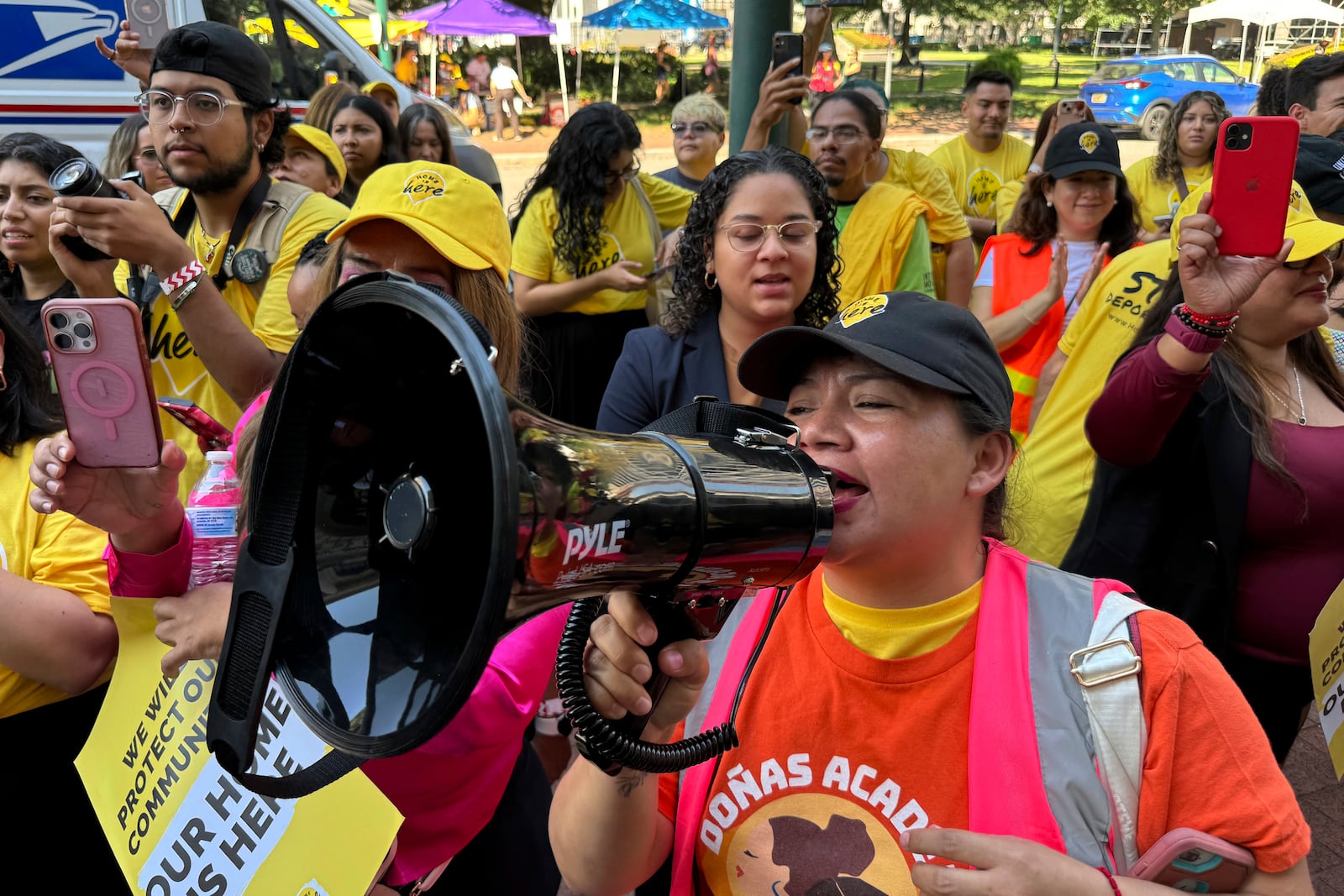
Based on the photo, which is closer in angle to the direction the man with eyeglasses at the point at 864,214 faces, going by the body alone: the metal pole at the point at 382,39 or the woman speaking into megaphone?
the woman speaking into megaphone

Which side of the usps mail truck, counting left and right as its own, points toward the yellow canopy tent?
left

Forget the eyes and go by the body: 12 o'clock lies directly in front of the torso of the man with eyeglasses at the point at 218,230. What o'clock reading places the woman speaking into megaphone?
The woman speaking into megaphone is roughly at 10 o'clock from the man with eyeglasses.

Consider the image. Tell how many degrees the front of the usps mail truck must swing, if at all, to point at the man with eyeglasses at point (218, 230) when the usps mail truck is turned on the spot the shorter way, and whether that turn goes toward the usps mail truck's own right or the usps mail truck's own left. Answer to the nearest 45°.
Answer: approximately 90° to the usps mail truck's own right

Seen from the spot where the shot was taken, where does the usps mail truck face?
facing to the right of the viewer

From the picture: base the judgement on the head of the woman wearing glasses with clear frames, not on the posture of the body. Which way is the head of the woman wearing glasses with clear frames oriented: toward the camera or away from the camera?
toward the camera

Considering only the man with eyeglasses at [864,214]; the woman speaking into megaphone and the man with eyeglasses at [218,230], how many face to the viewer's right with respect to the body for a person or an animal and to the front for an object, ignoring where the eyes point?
0

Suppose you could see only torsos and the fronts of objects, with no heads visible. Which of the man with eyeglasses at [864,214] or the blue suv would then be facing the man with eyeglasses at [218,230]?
the man with eyeglasses at [864,214]

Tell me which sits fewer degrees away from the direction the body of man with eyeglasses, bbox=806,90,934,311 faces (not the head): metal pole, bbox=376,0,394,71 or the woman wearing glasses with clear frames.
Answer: the woman wearing glasses with clear frames

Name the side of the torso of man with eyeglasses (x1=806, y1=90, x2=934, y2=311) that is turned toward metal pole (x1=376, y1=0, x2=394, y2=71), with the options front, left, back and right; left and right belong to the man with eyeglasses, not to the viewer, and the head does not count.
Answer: right

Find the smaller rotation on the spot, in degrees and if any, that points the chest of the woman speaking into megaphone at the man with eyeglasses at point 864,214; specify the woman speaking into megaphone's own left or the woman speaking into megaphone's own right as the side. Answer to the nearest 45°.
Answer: approximately 135° to the woman speaking into megaphone's own right

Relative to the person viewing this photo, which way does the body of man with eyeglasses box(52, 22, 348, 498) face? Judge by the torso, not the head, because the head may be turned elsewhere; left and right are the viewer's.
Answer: facing the viewer and to the left of the viewer

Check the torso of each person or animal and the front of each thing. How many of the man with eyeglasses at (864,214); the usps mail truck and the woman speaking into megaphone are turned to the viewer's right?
1

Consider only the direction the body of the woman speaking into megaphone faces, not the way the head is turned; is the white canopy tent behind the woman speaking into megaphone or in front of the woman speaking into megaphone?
behind
